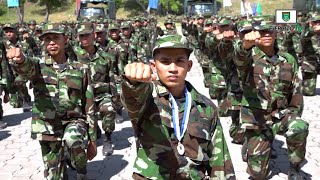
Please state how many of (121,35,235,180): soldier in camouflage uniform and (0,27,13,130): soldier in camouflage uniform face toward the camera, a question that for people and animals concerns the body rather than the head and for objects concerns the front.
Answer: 2

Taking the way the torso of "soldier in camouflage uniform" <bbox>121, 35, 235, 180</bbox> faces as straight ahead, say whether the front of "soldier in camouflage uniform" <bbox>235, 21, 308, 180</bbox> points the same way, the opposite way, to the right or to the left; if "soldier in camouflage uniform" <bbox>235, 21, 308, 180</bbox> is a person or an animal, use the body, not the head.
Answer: the same way

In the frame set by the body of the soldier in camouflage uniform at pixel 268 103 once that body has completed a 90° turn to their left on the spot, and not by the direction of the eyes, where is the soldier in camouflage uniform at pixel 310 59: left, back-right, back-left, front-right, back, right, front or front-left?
left

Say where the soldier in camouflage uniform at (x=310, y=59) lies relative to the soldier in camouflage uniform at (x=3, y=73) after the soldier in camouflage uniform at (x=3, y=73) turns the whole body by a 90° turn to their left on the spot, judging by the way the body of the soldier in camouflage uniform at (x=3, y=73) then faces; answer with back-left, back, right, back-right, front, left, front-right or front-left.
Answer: front

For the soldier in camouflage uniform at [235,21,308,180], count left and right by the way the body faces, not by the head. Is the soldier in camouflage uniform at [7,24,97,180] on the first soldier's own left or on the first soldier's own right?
on the first soldier's own right

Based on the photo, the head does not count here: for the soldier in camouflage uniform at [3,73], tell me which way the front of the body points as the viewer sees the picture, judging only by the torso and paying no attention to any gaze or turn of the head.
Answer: toward the camera

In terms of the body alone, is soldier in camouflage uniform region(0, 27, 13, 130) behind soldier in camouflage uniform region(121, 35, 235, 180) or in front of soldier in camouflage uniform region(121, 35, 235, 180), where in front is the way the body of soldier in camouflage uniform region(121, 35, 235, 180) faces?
behind

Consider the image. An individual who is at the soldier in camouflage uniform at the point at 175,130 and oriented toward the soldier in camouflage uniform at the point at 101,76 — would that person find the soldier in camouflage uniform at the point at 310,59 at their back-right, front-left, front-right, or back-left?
front-right

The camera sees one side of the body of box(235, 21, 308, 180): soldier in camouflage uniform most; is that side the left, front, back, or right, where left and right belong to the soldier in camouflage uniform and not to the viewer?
front

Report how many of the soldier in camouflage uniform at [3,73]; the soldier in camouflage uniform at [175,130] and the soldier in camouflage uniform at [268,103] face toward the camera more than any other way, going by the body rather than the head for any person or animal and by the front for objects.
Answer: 3

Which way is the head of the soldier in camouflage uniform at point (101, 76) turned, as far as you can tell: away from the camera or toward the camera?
toward the camera

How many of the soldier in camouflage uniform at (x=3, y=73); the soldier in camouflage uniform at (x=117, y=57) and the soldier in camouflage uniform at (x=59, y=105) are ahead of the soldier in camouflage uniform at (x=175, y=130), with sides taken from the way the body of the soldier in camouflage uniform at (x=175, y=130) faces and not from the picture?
0

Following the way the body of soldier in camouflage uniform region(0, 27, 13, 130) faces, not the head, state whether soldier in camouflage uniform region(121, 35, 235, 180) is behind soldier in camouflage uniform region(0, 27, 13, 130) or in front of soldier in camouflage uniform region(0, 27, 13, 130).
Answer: in front

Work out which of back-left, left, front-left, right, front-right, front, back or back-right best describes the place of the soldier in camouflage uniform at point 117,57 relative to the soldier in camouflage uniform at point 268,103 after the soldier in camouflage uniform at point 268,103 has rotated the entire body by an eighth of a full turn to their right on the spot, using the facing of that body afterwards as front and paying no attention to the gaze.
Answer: right

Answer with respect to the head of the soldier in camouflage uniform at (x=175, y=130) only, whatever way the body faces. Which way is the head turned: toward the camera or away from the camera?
toward the camera

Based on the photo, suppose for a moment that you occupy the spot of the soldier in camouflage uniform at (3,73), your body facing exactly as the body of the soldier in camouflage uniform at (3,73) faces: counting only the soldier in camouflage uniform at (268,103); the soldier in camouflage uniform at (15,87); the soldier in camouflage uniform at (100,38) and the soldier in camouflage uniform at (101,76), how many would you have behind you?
1

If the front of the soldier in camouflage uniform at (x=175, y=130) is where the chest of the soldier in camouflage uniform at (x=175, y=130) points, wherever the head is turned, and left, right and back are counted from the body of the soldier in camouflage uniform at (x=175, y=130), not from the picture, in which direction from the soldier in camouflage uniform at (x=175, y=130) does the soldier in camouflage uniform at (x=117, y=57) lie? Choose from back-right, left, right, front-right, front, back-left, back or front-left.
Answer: back
